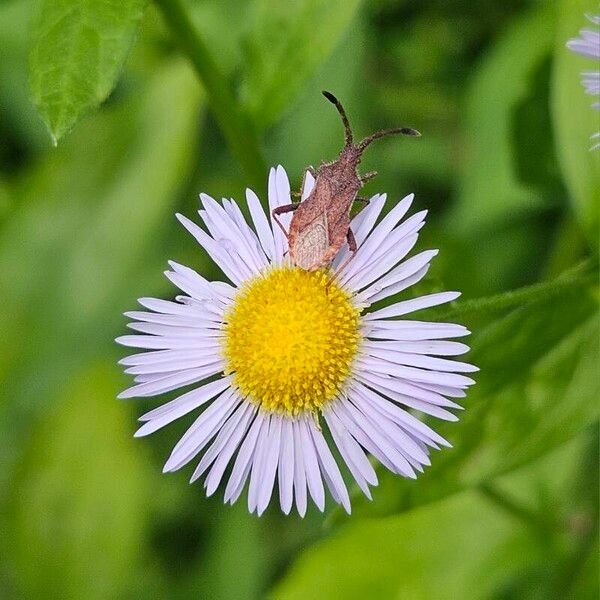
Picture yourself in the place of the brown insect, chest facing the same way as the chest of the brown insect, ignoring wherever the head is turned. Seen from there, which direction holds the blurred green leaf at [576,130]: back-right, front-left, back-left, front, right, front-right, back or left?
front-right

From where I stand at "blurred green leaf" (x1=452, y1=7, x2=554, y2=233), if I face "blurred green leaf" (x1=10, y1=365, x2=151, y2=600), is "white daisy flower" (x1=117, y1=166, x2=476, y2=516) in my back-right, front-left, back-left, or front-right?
front-left

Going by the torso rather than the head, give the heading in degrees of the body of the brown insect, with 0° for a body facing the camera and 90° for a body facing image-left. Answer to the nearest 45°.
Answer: approximately 180°

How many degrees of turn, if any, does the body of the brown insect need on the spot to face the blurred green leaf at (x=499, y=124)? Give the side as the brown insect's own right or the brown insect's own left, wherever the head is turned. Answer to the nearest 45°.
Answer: approximately 45° to the brown insect's own right
